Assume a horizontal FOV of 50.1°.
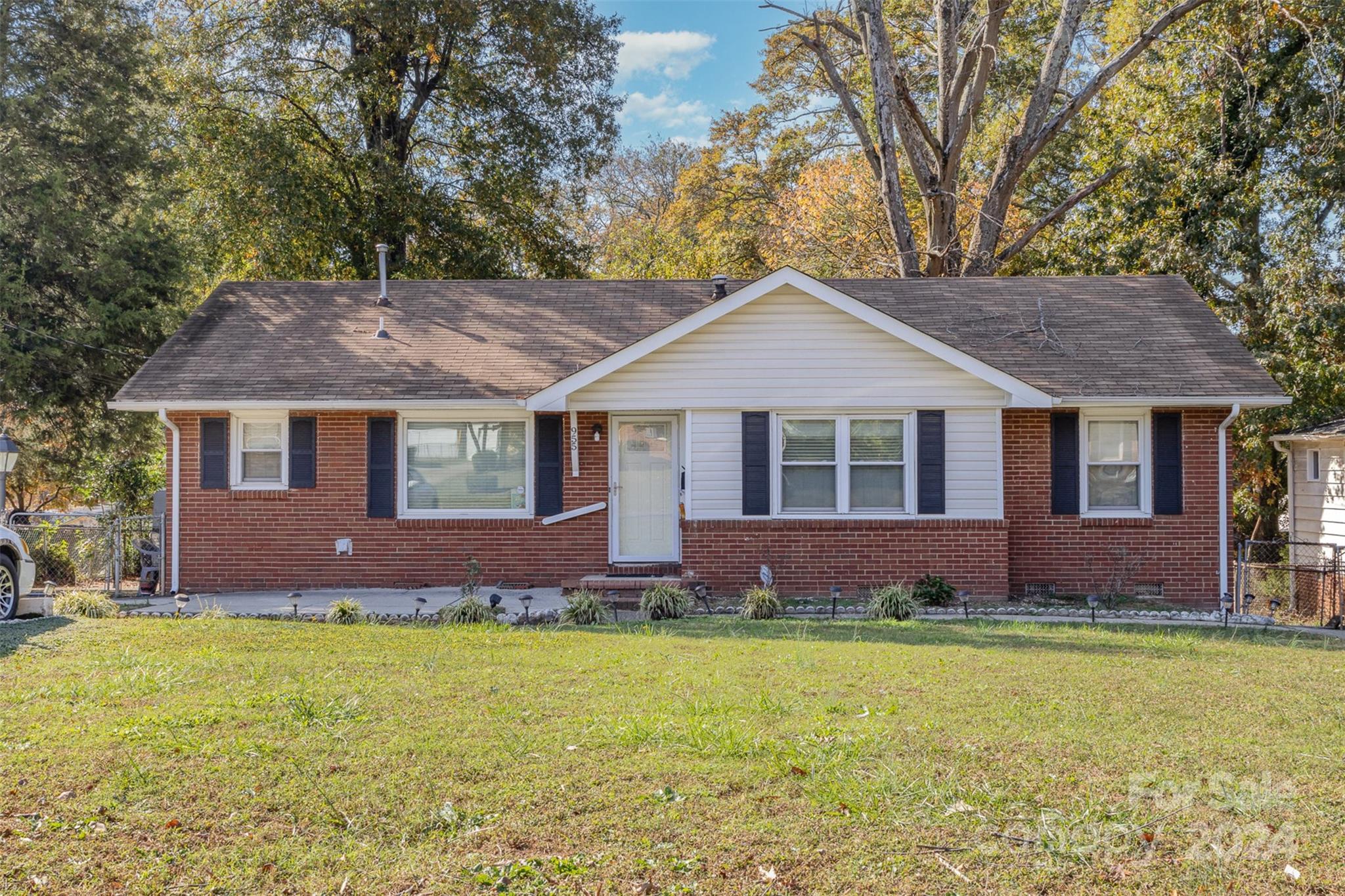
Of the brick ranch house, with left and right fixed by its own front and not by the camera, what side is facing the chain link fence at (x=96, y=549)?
right

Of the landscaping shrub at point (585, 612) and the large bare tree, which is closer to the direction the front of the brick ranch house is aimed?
the landscaping shrub

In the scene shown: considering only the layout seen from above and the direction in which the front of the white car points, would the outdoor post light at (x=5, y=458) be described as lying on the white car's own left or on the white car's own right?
on the white car's own left

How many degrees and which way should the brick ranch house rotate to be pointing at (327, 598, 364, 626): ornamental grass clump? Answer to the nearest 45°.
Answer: approximately 45° to its right

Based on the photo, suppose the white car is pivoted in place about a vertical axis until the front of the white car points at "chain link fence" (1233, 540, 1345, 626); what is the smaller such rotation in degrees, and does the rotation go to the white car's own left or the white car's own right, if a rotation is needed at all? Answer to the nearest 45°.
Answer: approximately 45° to the white car's own right

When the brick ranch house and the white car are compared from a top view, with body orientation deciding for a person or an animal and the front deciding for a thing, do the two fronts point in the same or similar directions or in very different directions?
very different directions

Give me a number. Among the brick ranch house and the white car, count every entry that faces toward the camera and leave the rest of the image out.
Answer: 1

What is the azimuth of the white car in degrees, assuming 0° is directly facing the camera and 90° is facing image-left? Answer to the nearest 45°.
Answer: approximately 225°

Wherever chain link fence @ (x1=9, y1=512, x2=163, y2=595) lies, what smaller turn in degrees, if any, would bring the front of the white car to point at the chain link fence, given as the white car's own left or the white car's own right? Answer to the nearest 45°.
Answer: approximately 45° to the white car's own left

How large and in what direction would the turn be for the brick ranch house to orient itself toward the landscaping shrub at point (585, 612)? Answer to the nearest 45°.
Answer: approximately 45° to its right

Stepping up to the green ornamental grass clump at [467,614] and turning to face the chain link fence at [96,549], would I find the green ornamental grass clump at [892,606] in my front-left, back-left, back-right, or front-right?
back-right
